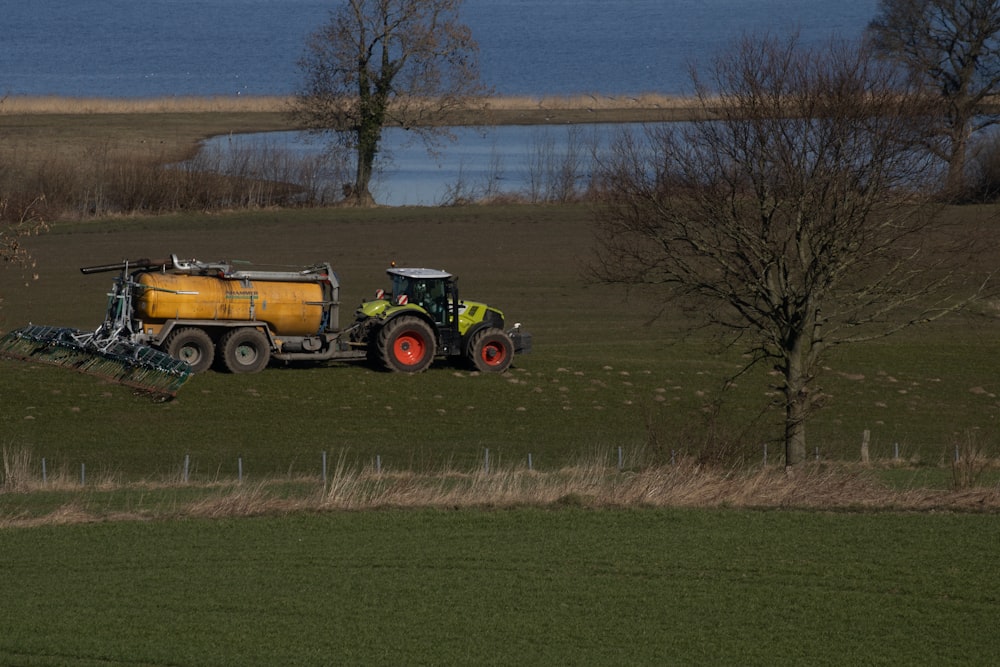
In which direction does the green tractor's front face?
to the viewer's right

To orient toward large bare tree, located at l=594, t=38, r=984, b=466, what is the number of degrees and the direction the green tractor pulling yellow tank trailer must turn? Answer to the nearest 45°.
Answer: approximately 45° to its right

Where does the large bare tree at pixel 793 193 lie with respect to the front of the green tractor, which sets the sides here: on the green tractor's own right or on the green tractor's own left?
on the green tractor's own right
